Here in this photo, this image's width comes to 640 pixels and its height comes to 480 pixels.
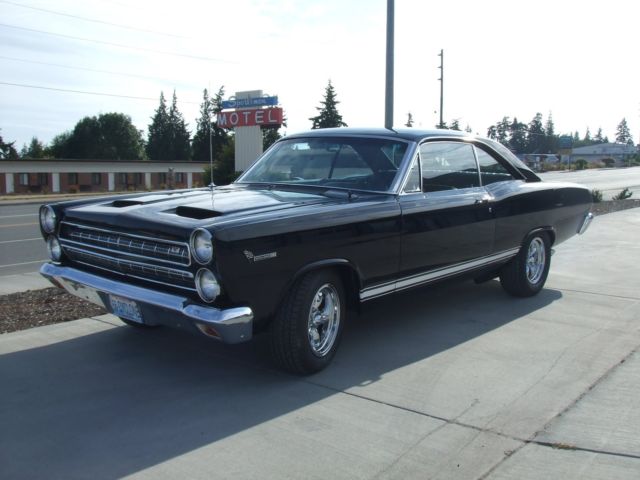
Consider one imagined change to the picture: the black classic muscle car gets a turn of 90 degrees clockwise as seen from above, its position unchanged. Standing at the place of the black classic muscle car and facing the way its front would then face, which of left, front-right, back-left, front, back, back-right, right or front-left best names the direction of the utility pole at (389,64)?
front-right

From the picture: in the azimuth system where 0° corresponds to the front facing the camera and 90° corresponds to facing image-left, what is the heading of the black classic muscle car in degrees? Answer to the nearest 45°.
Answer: approximately 45°

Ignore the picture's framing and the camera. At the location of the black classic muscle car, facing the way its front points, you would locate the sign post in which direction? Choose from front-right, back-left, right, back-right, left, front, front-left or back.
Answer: back-right
